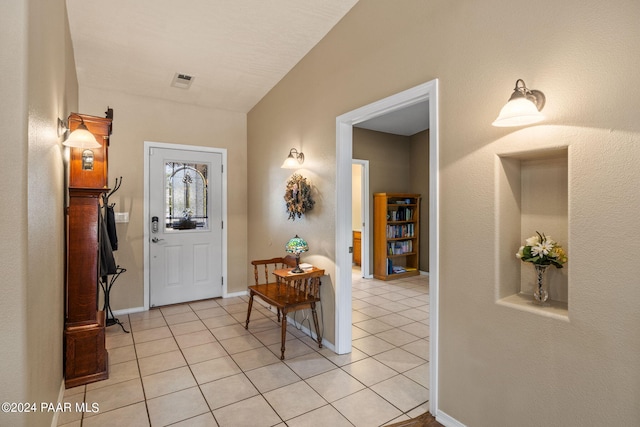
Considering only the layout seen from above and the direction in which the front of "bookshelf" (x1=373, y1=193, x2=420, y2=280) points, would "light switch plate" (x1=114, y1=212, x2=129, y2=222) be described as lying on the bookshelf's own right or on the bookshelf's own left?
on the bookshelf's own right

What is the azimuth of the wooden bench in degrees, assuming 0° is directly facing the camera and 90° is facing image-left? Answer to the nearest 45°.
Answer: approximately 45°

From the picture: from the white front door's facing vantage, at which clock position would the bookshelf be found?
The bookshelf is roughly at 9 o'clock from the white front door.

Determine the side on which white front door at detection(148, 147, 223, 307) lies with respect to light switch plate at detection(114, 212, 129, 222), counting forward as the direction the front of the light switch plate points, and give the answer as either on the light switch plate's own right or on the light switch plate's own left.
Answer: on the light switch plate's own left

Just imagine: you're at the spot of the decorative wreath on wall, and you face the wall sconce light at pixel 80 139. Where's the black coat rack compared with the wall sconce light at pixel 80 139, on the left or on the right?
right

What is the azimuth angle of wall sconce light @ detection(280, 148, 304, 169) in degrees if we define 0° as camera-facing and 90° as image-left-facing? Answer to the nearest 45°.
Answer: approximately 45°

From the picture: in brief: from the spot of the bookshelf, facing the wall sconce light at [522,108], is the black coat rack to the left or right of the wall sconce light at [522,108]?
right

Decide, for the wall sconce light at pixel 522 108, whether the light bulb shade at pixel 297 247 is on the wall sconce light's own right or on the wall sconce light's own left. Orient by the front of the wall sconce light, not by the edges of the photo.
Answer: on the wall sconce light's own right

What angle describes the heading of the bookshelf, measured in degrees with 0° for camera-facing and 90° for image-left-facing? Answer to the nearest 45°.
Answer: approximately 315°

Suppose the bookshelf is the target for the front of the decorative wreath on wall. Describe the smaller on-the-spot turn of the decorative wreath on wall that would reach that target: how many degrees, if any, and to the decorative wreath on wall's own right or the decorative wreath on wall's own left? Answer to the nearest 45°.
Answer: approximately 180°
